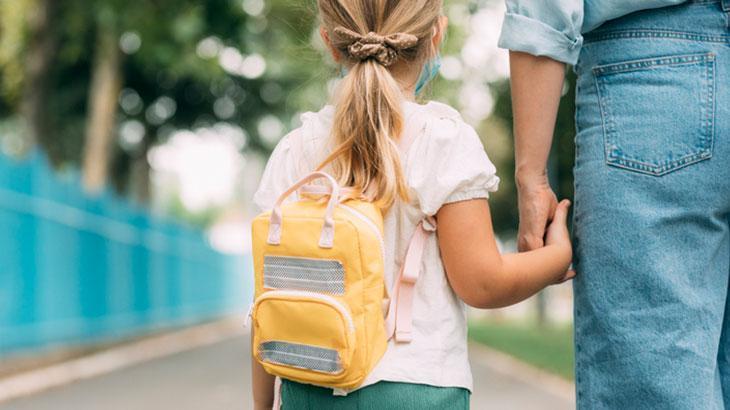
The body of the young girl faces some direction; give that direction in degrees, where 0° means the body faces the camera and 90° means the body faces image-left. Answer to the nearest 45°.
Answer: approximately 225°

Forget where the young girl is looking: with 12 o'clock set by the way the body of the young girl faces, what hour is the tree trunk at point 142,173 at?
The tree trunk is roughly at 10 o'clock from the young girl.

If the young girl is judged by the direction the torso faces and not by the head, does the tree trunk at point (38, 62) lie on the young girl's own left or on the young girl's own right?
on the young girl's own left
